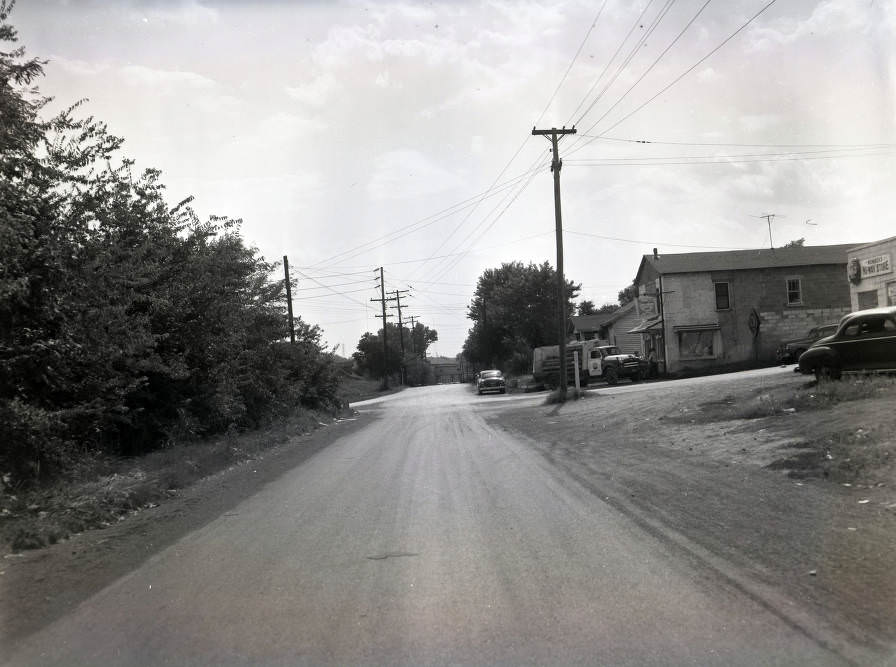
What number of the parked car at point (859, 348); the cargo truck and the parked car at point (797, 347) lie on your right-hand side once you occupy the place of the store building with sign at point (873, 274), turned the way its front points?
2

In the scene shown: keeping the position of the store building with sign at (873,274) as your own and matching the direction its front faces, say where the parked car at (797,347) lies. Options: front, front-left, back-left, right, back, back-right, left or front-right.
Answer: right

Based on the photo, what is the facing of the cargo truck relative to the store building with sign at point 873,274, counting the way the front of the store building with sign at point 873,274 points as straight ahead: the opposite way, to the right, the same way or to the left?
to the left

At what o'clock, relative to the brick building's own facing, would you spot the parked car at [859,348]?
The parked car is roughly at 9 o'clock from the brick building.

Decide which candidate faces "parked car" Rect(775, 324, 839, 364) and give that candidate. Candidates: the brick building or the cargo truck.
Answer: the cargo truck

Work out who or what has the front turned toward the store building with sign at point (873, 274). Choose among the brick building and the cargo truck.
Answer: the cargo truck
